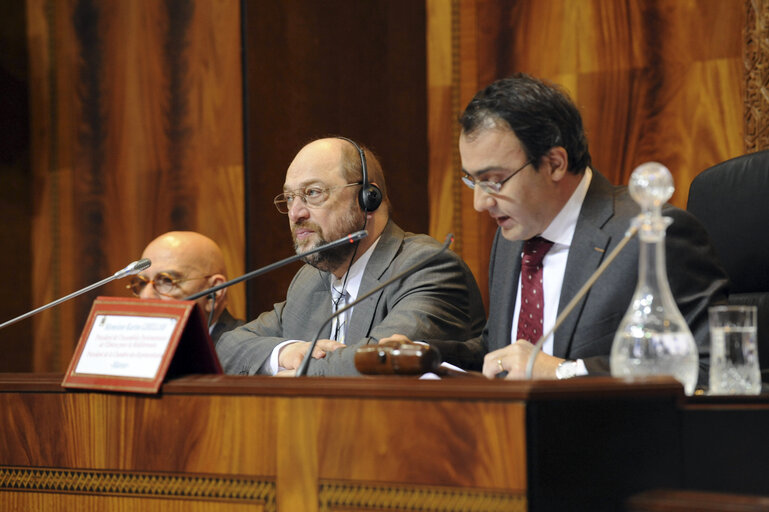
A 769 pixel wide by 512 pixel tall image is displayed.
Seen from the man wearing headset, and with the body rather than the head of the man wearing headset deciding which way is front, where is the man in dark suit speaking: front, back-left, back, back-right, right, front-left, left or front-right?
left

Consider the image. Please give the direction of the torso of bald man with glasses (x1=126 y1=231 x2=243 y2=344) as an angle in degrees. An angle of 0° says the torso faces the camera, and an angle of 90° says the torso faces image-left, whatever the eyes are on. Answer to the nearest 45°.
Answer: approximately 45°

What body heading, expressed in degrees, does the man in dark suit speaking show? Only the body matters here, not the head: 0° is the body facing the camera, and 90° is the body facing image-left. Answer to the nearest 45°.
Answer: approximately 45°

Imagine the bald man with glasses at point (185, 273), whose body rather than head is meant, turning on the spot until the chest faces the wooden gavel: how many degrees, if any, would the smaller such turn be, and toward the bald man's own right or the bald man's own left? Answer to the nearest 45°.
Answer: approximately 45° to the bald man's own left

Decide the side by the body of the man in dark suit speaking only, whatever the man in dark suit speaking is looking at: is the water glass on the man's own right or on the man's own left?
on the man's own left

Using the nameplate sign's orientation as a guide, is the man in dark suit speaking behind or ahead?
behind
